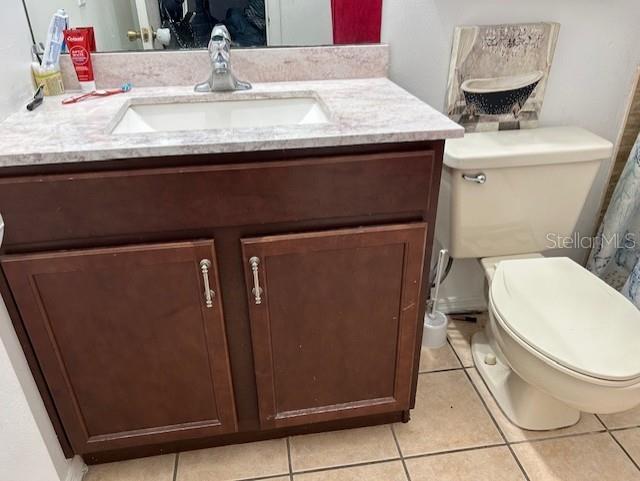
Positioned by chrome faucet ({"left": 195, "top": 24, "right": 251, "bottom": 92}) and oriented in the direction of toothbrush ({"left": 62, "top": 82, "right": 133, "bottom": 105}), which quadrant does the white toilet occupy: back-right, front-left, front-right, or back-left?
back-left

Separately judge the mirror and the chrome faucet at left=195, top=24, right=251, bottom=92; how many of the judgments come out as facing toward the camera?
2

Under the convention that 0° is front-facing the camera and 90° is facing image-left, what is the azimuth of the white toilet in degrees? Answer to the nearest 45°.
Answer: approximately 315°

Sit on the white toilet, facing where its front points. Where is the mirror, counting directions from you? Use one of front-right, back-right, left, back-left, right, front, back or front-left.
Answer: back-right

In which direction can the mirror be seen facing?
toward the camera

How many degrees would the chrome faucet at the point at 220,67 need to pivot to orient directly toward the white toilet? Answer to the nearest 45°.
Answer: approximately 45° to its left

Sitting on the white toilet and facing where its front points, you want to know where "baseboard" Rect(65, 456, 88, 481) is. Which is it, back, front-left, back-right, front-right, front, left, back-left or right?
right

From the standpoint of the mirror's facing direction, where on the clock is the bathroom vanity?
The bathroom vanity is roughly at 12 o'clock from the mirror.

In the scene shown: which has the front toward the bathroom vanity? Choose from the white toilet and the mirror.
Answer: the mirror

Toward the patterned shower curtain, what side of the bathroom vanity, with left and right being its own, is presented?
left
